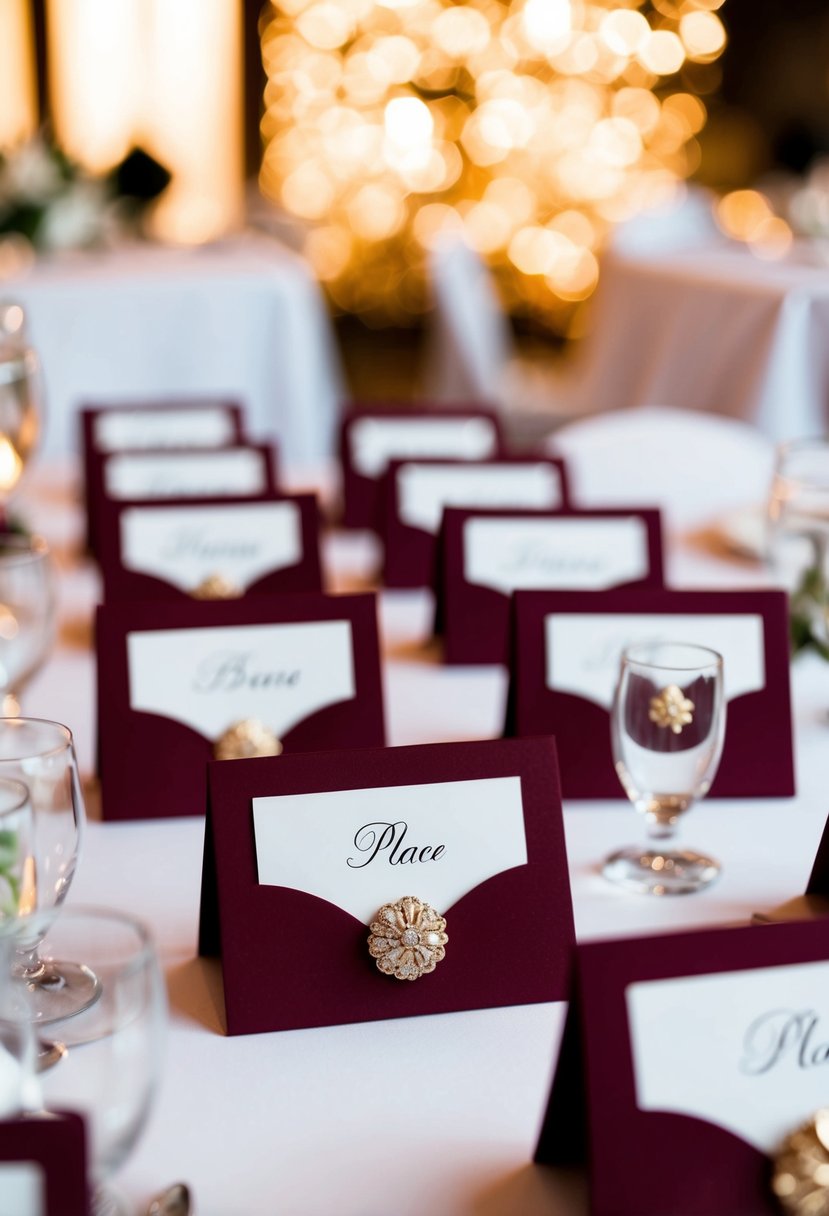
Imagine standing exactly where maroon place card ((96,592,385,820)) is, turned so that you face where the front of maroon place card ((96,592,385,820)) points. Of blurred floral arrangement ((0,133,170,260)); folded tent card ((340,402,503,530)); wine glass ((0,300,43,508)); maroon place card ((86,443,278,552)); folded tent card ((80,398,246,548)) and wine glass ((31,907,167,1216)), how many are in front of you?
1

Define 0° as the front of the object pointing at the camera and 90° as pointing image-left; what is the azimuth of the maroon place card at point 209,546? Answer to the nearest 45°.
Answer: approximately 0°

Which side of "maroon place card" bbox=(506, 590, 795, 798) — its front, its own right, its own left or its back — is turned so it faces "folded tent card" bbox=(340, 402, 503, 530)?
back

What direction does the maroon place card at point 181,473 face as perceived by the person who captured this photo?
facing the viewer

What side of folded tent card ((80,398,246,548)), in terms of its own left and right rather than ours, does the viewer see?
front

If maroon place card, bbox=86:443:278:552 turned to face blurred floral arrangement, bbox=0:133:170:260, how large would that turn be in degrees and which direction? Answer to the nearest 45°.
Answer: approximately 180°

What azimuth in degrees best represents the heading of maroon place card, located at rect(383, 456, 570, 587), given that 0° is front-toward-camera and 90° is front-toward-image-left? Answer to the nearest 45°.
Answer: approximately 0°

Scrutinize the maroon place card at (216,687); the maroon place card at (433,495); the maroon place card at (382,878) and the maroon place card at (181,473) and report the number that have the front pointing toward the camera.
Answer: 4

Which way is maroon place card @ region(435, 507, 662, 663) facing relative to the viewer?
toward the camera

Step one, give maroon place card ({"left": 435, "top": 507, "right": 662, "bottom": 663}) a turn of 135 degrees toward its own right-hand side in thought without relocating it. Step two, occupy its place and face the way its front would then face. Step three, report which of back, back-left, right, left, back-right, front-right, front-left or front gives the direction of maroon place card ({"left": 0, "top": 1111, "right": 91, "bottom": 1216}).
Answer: back-left

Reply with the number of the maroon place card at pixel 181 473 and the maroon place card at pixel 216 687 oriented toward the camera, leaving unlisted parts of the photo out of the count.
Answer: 2

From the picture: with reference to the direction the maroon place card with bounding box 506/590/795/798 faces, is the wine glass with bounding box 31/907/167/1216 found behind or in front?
in front
